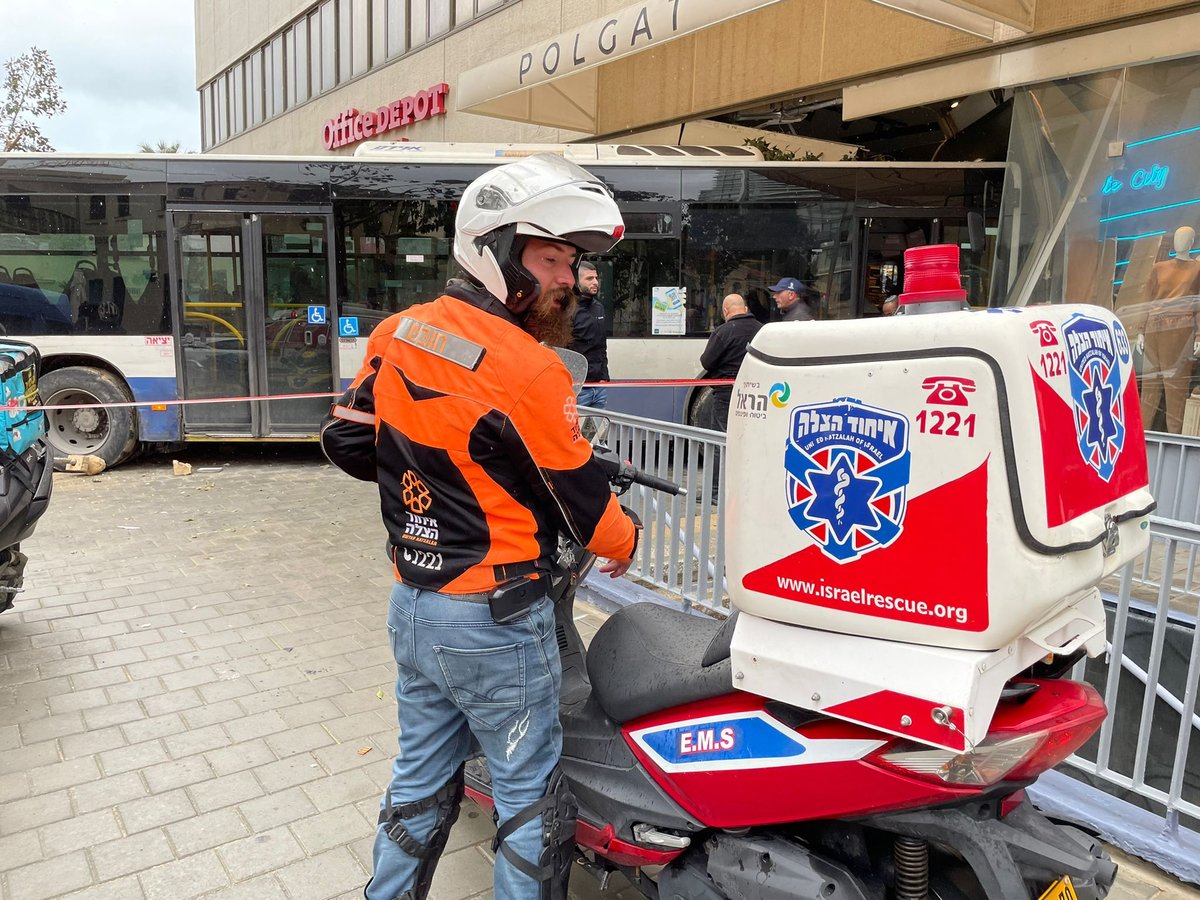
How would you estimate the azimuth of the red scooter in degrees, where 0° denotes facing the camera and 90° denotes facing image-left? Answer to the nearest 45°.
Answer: approximately 135°

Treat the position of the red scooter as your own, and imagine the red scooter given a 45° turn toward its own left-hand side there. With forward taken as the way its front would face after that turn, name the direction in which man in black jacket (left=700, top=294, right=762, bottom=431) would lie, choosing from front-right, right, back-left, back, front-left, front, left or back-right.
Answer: right

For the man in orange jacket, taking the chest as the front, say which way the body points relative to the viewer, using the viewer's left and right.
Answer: facing away from the viewer and to the right of the viewer

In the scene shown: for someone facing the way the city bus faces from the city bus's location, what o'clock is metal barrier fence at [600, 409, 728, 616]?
The metal barrier fence is roughly at 2 o'clock from the city bus.

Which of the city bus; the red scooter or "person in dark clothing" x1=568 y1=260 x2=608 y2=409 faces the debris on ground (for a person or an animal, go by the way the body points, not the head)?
the red scooter

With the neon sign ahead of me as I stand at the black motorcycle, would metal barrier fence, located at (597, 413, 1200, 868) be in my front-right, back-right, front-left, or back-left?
front-right

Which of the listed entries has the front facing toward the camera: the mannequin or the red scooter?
the mannequin

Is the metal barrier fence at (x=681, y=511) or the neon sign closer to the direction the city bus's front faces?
the neon sign

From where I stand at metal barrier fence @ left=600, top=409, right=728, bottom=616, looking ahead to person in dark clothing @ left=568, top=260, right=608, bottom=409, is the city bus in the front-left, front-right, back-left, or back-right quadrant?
front-left

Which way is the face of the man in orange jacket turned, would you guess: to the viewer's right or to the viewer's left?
to the viewer's right

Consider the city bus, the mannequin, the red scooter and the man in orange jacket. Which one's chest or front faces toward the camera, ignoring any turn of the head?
the mannequin

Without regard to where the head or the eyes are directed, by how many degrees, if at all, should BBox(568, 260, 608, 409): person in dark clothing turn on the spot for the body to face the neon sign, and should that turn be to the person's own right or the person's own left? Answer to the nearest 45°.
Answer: approximately 45° to the person's own left

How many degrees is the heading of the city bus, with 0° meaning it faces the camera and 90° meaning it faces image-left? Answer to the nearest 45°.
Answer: approximately 270°

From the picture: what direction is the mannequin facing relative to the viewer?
toward the camera

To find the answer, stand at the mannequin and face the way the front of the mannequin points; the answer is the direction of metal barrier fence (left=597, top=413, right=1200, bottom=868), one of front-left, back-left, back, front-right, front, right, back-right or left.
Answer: front

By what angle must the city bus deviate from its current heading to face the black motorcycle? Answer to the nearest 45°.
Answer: approximately 90° to its right
